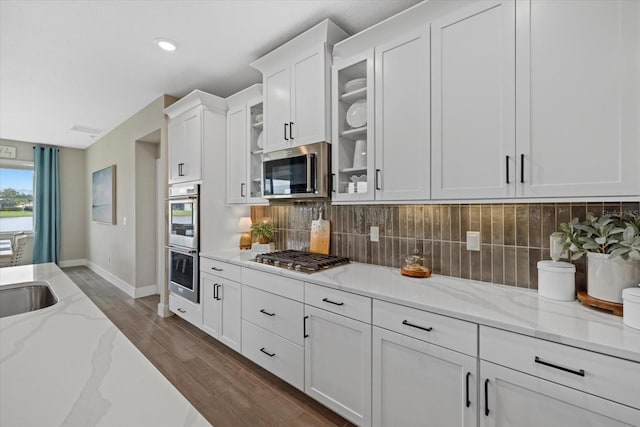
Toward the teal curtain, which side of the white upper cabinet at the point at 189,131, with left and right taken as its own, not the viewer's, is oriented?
right

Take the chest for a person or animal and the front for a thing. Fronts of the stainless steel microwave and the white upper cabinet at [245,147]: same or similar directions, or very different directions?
same or similar directions

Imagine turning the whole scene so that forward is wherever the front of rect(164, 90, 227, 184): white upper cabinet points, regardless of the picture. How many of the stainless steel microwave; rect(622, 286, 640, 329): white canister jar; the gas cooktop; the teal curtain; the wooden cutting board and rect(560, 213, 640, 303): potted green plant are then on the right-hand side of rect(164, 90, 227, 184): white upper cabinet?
1

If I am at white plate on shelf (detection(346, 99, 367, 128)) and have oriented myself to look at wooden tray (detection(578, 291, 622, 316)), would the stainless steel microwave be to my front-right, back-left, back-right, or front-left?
back-right

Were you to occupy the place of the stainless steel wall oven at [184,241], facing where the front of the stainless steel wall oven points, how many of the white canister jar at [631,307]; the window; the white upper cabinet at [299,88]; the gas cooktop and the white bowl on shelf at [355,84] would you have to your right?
1

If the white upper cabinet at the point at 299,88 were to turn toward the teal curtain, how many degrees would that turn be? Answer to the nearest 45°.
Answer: approximately 90° to its right

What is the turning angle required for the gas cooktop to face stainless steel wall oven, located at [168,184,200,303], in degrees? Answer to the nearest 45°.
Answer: approximately 90° to its right

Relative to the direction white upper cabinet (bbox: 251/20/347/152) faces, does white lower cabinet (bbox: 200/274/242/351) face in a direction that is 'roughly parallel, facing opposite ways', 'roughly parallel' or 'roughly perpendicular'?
roughly parallel

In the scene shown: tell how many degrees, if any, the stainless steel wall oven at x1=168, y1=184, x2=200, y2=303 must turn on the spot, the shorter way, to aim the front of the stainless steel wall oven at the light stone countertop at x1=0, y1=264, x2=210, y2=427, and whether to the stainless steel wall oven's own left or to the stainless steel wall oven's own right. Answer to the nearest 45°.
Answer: approximately 45° to the stainless steel wall oven's own left

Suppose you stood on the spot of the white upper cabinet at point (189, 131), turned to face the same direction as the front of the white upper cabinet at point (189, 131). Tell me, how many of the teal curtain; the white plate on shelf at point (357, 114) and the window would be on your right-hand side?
2

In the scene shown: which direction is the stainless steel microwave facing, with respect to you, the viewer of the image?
facing the viewer and to the left of the viewer

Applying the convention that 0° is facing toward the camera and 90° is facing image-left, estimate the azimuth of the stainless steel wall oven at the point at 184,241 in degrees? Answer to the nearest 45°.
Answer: approximately 45°

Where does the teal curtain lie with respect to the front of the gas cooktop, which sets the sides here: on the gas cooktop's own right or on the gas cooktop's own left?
on the gas cooktop's own right
